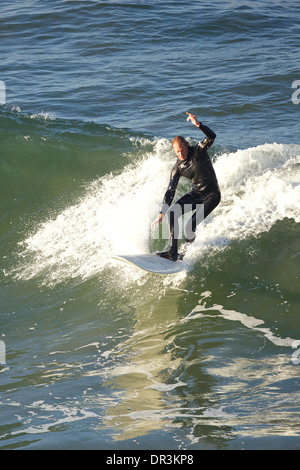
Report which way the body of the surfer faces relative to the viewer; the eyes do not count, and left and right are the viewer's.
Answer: facing the viewer and to the left of the viewer

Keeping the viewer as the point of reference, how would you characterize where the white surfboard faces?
facing to the left of the viewer
